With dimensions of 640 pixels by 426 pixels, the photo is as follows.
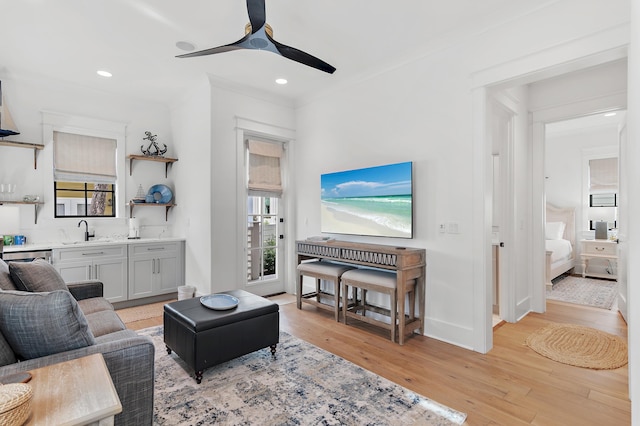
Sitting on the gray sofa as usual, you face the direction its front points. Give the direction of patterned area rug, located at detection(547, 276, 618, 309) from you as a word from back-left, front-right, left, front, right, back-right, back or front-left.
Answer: front

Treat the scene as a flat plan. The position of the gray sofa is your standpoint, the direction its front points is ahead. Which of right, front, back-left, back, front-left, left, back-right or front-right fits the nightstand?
front

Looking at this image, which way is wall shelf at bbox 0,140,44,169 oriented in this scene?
toward the camera

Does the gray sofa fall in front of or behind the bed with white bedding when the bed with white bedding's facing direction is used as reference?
in front

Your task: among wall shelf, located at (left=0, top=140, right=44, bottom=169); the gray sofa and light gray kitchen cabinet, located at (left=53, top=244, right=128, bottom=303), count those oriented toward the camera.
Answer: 2

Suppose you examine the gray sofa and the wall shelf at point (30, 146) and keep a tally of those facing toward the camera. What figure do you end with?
1

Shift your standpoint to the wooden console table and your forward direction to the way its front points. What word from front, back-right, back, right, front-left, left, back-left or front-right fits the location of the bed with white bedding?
back

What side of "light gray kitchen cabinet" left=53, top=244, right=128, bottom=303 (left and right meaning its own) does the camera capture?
front

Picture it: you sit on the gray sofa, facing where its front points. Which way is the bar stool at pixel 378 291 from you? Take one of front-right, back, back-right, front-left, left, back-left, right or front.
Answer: front

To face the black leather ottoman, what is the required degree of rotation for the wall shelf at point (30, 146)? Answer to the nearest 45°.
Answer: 0° — it already faces it

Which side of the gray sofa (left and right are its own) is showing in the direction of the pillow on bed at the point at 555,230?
front

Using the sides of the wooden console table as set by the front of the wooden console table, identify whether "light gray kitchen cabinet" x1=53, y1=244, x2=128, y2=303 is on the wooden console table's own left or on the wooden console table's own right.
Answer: on the wooden console table's own right

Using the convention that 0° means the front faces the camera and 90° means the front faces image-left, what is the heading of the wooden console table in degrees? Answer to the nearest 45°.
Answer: approximately 45°
